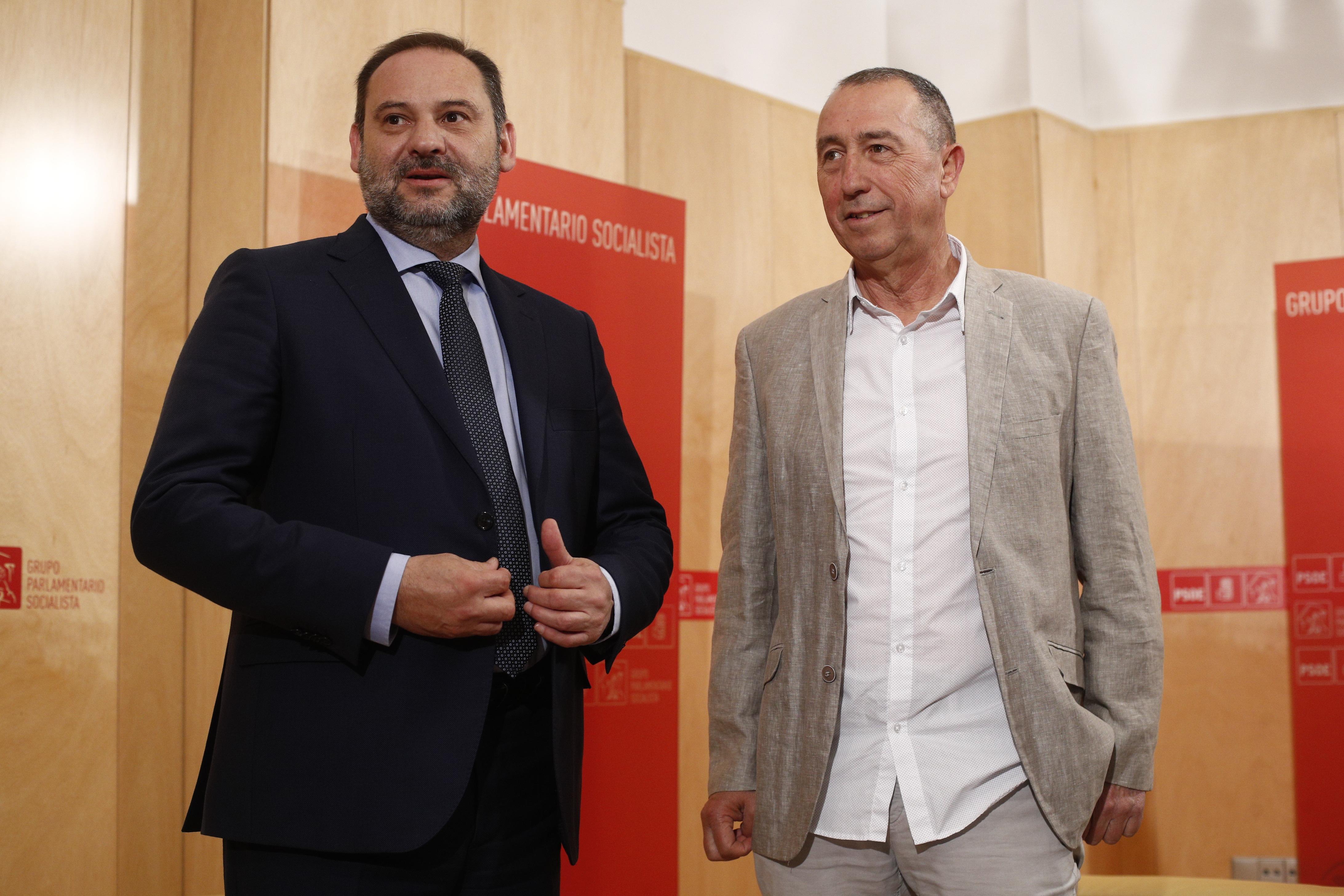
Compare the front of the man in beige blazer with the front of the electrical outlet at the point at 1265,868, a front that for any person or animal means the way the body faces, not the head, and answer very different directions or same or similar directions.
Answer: same or similar directions

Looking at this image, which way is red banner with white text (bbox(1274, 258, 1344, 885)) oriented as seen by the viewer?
toward the camera

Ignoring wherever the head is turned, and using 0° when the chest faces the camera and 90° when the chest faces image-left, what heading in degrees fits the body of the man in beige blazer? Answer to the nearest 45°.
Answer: approximately 0°

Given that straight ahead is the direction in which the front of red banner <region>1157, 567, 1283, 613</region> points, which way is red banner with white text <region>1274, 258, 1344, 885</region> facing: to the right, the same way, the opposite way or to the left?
the same way

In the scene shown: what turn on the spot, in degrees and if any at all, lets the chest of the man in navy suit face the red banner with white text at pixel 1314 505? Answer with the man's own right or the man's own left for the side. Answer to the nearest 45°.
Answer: approximately 90° to the man's own left

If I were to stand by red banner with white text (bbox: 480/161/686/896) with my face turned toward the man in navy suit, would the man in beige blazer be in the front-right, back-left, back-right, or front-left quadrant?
front-left

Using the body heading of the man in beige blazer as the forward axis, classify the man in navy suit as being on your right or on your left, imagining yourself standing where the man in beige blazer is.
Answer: on your right

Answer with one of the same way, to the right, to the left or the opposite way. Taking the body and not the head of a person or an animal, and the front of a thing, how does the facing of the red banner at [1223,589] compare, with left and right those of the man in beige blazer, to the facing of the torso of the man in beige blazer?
the same way

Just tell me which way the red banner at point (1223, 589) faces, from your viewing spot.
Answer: facing the viewer

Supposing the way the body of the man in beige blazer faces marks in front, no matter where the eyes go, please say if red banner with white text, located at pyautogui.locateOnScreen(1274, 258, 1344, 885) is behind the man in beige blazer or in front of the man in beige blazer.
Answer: behind

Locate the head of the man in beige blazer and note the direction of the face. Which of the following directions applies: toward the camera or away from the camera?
toward the camera
